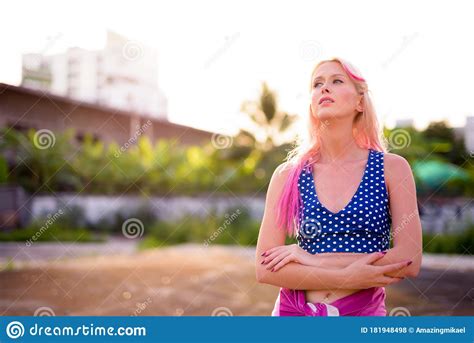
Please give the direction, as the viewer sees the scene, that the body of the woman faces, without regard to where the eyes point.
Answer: toward the camera

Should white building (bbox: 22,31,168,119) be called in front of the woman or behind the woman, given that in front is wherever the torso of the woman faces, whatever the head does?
behind

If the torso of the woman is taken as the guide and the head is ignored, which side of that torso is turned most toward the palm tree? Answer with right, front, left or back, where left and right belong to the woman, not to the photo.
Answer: back
